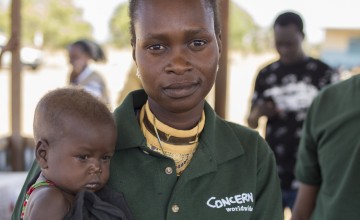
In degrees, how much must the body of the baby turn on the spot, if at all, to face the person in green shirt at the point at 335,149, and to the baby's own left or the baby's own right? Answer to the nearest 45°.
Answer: approximately 45° to the baby's own left

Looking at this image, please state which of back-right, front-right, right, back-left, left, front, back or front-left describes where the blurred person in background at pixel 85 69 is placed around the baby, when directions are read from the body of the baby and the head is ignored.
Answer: back-left

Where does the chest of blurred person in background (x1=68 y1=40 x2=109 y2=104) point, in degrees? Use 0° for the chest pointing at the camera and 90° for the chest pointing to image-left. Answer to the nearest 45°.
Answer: approximately 90°

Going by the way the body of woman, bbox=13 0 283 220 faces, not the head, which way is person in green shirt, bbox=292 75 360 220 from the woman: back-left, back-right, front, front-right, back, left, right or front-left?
back-left

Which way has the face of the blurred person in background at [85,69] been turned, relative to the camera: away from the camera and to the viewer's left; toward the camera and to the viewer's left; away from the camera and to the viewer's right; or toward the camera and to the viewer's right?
toward the camera and to the viewer's left

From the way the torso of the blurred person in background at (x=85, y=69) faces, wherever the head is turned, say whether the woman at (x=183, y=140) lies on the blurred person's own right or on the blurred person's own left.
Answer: on the blurred person's own left

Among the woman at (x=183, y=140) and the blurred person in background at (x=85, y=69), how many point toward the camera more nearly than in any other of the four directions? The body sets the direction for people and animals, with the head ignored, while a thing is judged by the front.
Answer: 1

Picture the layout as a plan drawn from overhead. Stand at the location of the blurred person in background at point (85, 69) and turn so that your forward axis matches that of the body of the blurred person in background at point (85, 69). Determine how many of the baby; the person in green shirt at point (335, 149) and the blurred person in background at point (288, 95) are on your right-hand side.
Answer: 0

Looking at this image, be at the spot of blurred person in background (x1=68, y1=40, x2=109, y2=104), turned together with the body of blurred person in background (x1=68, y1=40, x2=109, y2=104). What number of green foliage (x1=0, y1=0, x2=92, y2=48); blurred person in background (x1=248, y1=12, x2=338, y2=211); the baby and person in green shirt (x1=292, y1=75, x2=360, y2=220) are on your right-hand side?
1

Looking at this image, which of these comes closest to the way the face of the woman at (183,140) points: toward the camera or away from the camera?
toward the camera

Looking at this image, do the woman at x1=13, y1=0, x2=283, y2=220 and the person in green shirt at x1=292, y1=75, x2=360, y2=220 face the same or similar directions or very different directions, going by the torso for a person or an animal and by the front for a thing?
very different directions

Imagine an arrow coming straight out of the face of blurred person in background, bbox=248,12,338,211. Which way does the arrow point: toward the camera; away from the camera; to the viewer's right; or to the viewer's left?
toward the camera

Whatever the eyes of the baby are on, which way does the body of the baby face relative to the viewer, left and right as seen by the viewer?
facing the viewer and to the right of the viewer

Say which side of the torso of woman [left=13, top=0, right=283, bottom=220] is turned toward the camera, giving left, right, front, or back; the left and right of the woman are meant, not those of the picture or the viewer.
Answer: front

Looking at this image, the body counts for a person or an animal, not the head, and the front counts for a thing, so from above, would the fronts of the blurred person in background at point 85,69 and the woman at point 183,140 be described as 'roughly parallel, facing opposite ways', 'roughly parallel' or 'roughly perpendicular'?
roughly perpendicular
